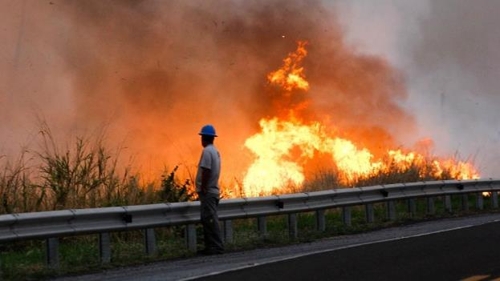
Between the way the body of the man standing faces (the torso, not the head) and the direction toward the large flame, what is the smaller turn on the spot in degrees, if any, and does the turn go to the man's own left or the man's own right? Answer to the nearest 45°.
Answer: approximately 45° to the man's own right

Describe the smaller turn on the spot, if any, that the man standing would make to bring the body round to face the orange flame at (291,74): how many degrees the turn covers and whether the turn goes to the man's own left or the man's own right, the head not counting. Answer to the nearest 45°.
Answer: approximately 45° to the man's own right
